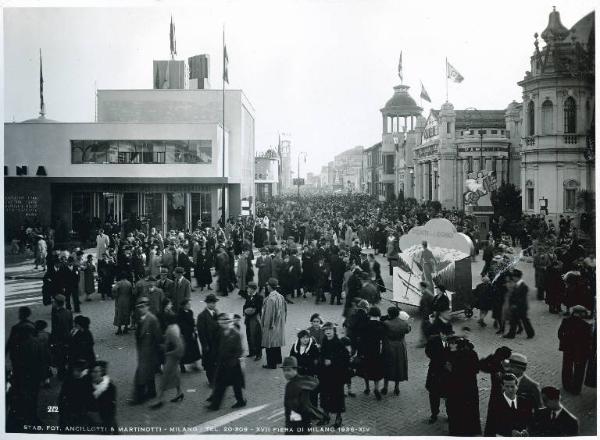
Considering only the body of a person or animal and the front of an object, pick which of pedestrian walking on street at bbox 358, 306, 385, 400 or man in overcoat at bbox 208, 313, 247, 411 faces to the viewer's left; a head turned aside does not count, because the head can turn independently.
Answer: the man in overcoat

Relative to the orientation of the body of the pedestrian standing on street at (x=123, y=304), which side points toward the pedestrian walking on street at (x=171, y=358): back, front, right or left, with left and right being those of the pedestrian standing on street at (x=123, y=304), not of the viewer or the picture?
back

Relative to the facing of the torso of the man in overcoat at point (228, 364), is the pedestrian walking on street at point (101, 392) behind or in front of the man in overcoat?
in front

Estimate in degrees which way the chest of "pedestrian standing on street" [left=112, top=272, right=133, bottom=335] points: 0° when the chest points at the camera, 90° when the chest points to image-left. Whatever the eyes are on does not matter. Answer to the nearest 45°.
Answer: approximately 180°

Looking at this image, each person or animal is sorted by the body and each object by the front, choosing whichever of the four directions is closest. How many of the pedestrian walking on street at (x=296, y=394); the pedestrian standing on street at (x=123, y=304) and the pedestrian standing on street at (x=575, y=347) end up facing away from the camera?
2

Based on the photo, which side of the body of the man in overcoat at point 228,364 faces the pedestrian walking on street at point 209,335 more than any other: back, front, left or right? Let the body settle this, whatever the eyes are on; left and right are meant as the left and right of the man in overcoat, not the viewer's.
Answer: right

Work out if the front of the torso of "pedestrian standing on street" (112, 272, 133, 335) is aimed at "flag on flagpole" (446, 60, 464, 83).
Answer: no

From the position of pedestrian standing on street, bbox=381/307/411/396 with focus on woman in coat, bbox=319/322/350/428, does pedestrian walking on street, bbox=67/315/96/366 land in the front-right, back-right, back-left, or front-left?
front-right
